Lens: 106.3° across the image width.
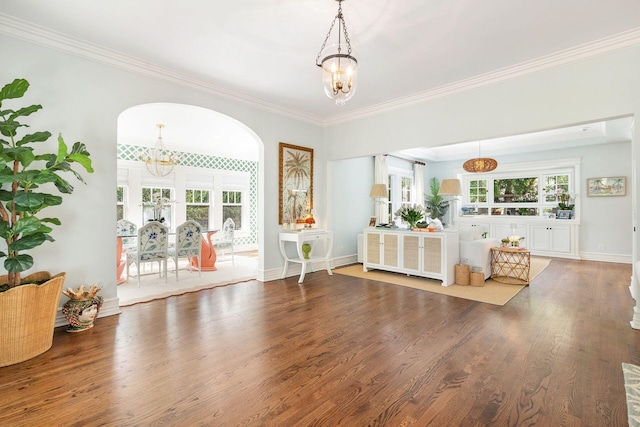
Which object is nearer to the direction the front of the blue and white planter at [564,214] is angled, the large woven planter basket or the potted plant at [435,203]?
the large woven planter basket

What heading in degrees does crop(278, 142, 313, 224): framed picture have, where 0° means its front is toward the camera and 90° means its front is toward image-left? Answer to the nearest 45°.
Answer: approximately 315°

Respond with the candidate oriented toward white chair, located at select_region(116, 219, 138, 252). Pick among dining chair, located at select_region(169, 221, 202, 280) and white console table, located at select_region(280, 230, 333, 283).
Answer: the dining chair

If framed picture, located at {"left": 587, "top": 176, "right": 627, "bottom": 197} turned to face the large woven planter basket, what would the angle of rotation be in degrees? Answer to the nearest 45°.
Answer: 0° — it already faces it
